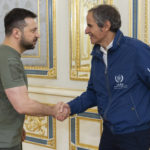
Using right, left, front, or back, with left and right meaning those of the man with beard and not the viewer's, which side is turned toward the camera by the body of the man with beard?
right

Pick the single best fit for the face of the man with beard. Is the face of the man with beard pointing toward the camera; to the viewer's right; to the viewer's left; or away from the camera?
to the viewer's right
